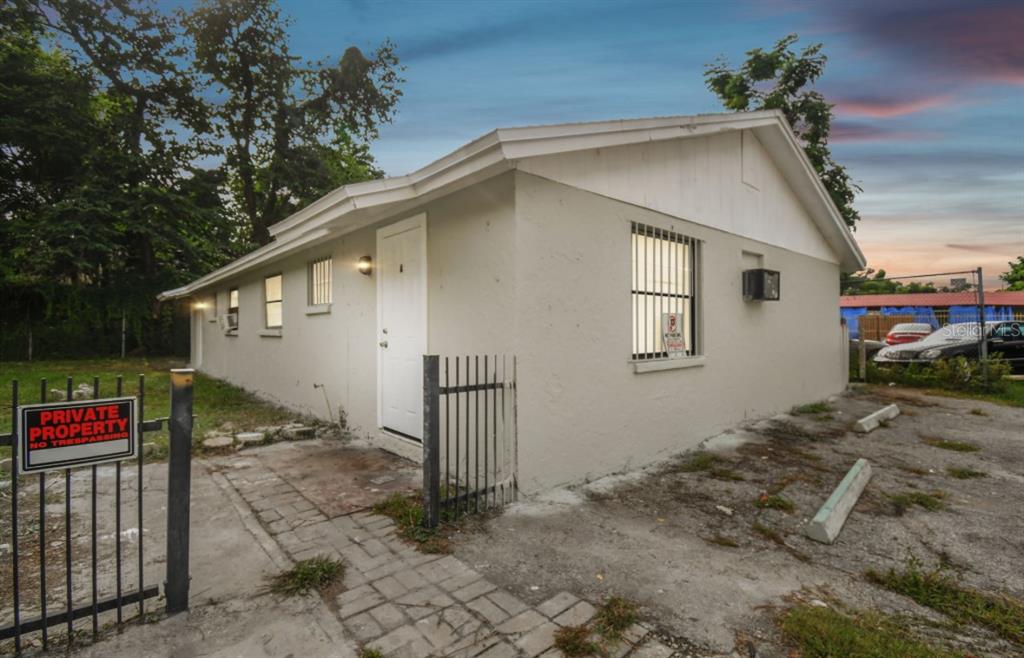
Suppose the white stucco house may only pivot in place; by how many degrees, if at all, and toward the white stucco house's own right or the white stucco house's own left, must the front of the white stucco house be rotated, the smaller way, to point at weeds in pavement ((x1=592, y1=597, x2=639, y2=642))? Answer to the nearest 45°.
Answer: approximately 45° to the white stucco house's own left

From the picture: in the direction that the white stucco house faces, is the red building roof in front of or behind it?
behind

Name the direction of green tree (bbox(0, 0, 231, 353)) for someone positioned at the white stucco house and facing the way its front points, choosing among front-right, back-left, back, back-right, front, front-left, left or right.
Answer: right

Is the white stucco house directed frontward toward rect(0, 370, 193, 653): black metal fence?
yes

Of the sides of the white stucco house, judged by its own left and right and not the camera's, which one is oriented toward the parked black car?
back

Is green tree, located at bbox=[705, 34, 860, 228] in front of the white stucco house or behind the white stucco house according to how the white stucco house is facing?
behind

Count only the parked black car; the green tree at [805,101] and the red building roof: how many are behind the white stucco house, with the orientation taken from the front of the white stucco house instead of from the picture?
3

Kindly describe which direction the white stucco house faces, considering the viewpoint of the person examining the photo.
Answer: facing the viewer and to the left of the viewer

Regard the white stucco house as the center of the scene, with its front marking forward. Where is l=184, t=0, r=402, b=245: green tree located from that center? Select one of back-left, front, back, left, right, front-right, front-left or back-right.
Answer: right

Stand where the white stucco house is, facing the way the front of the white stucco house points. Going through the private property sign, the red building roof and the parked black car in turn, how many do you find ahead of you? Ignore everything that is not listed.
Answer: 1

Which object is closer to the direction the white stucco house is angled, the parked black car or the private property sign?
the private property sign

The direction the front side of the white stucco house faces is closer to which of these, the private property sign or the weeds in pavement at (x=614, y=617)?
the private property sign

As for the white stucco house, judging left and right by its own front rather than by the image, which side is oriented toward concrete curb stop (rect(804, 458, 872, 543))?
left

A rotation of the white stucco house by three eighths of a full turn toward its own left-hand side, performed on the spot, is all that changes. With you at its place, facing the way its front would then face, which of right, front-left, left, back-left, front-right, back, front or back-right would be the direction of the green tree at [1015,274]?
front-left
